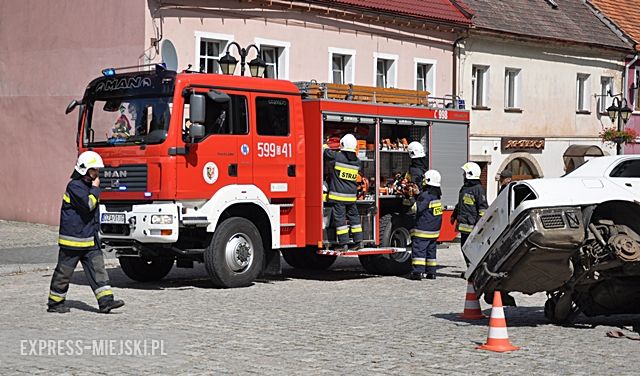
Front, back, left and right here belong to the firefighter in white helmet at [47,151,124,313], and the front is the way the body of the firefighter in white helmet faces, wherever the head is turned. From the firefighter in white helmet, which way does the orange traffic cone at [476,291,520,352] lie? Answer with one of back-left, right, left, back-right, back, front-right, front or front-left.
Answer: front-right

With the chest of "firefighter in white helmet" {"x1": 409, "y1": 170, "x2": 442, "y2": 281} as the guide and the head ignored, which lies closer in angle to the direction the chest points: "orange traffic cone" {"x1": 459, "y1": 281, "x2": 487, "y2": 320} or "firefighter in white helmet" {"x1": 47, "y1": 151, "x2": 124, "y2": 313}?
the firefighter in white helmet

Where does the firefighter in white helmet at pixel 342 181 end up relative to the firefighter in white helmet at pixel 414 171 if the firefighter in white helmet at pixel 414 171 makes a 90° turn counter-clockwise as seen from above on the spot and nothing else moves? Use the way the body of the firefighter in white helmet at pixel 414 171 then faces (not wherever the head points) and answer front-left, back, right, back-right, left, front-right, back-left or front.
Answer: front-right

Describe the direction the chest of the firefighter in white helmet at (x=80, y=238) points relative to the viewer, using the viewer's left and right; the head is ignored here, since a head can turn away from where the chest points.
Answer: facing to the right of the viewer

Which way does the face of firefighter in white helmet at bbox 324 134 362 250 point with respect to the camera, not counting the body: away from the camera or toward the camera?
away from the camera

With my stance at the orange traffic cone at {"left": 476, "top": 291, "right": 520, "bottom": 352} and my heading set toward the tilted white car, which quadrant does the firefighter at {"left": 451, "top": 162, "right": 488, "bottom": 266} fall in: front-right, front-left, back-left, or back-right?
front-left

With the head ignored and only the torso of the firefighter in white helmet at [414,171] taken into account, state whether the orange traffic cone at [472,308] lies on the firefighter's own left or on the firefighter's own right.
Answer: on the firefighter's own left

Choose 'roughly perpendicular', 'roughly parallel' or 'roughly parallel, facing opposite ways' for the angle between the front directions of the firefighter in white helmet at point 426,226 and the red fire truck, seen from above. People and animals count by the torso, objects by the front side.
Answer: roughly perpendicular

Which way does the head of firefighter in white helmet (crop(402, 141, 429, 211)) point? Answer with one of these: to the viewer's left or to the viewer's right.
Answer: to the viewer's left

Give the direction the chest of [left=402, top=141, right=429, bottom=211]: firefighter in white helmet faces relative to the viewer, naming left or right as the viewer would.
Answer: facing to the left of the viewer

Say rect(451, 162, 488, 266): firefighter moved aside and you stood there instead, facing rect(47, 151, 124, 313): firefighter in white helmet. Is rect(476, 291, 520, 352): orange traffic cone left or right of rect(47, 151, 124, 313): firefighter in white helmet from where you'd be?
left

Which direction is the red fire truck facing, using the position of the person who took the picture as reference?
facing the viewer and to the left of the viewer

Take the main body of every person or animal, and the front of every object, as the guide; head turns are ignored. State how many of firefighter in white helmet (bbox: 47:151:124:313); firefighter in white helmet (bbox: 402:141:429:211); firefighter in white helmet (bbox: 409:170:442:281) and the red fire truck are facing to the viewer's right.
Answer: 1
